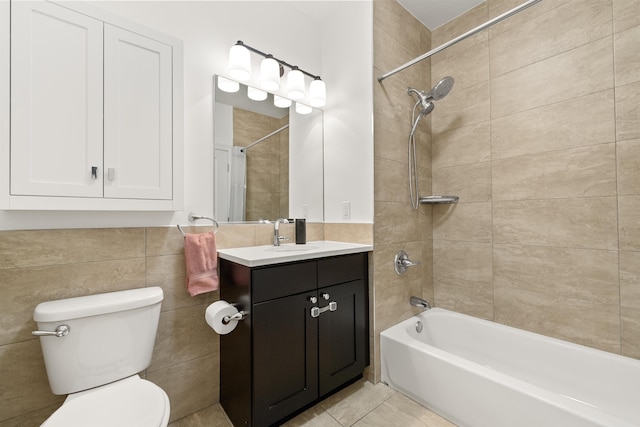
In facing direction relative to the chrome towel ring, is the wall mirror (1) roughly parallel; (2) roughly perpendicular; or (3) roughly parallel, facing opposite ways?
roughly parallel

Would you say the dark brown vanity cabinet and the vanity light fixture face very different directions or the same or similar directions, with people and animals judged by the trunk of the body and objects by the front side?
same or similar directions

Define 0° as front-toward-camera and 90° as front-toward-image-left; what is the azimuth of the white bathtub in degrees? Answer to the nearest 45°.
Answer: approximately 45°

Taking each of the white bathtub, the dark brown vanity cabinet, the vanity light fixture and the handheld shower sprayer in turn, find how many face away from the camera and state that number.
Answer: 0

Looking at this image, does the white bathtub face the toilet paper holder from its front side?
yes

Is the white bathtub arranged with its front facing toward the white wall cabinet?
yes

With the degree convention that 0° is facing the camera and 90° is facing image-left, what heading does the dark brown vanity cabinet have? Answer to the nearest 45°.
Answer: approximately 315°

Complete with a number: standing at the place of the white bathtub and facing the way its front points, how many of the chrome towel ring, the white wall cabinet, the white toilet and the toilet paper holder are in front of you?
4

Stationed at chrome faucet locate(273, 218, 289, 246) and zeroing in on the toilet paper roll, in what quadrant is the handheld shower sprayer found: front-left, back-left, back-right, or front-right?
back-left

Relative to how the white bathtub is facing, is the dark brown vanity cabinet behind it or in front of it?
in front

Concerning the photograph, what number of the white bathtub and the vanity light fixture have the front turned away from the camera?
0
